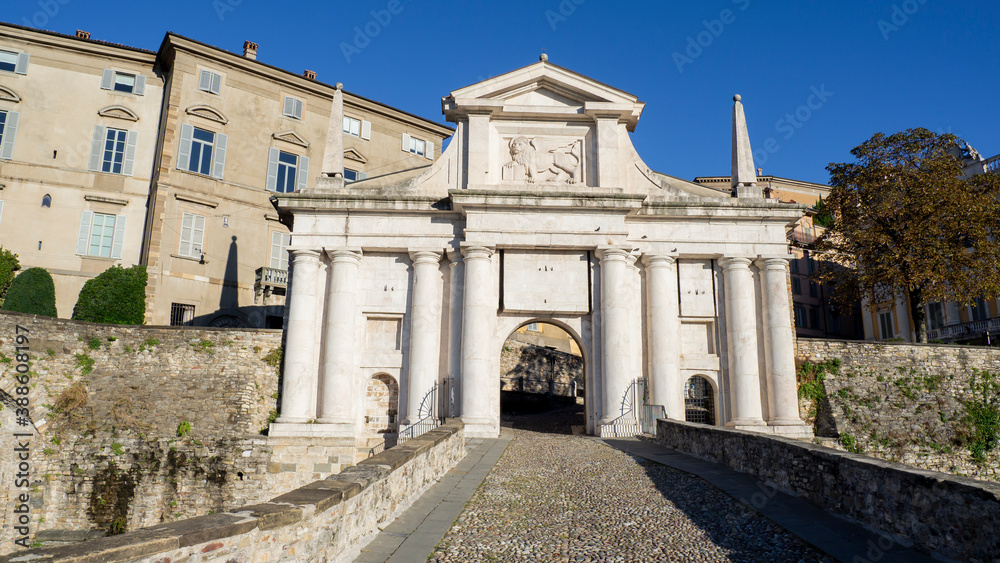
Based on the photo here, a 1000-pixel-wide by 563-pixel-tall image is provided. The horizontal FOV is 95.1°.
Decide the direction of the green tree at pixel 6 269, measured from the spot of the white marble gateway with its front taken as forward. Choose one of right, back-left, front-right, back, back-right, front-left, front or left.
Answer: right

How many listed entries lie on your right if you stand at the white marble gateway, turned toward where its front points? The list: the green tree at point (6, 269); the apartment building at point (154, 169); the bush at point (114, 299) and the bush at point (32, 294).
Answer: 4

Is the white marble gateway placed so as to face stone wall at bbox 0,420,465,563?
yes

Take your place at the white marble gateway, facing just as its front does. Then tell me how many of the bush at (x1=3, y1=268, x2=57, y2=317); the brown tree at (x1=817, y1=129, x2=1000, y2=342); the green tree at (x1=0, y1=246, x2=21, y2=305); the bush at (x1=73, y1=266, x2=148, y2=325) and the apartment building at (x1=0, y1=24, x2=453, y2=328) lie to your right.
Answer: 4

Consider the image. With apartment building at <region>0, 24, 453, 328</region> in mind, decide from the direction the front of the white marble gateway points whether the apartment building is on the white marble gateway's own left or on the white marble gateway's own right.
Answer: on the white marble gateway's own right

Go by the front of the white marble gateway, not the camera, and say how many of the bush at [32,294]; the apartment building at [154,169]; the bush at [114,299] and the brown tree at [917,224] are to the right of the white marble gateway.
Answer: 3

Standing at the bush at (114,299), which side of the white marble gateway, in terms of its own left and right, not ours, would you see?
right

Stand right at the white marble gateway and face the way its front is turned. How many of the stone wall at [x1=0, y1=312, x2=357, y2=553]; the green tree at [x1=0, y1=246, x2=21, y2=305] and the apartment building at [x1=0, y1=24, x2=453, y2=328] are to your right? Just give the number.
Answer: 3

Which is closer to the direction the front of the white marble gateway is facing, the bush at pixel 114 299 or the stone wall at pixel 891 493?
the stone wall

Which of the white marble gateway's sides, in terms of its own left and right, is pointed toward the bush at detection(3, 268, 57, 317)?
right

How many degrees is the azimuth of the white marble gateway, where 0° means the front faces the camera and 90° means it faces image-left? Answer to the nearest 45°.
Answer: approximately 0°
